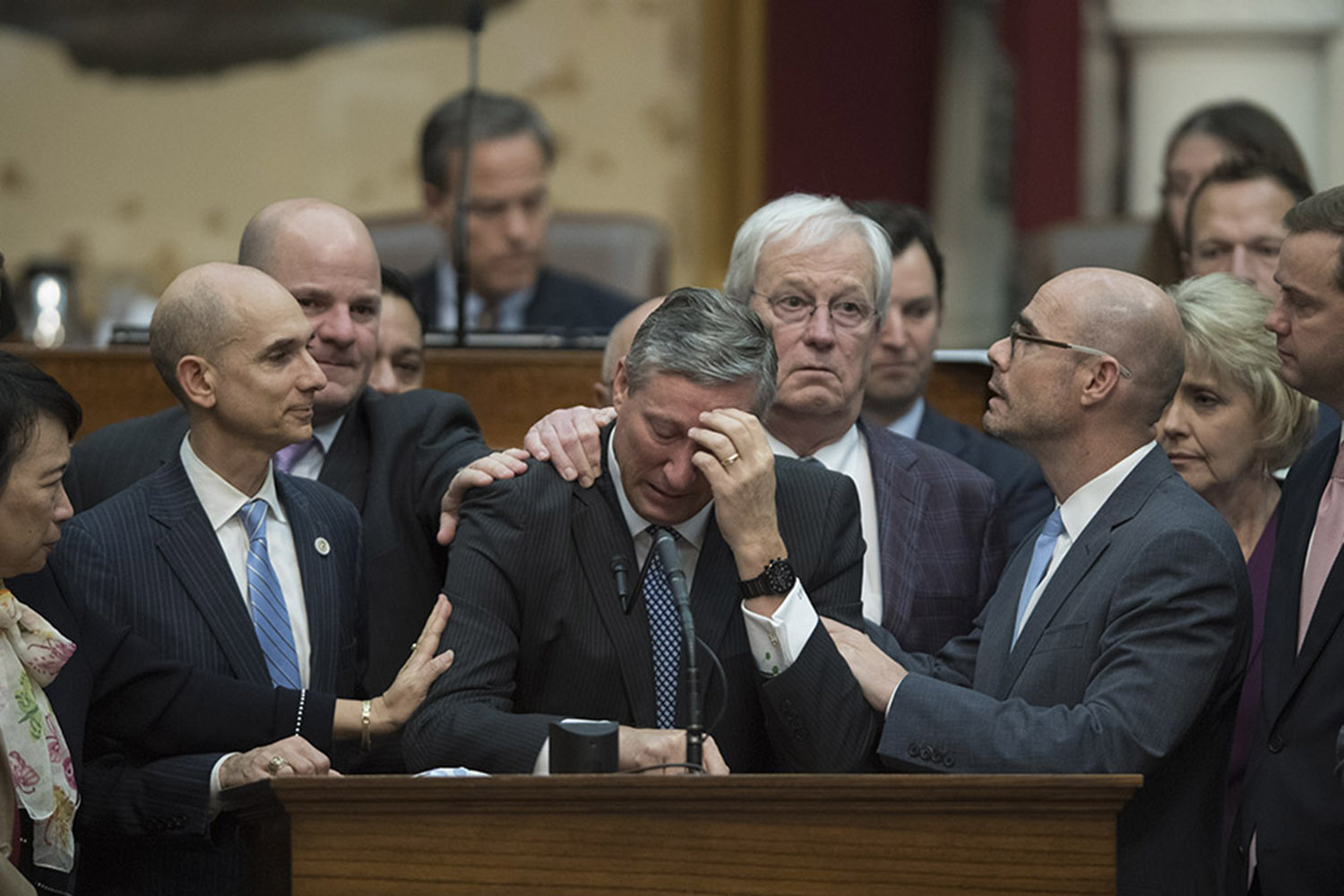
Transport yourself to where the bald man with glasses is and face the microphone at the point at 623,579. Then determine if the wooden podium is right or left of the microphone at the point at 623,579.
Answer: left

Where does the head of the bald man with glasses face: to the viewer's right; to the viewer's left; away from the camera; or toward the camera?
to the viewer's left

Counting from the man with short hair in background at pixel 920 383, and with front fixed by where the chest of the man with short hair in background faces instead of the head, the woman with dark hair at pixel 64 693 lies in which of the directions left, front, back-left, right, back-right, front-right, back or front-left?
front-right

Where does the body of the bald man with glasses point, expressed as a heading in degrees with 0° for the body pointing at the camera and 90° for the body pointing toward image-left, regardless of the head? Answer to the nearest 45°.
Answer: approximately 90°

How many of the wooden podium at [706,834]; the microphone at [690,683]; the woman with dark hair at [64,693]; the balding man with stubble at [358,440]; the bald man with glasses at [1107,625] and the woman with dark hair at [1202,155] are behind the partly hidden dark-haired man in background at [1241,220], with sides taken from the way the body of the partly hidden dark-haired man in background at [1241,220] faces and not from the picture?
1

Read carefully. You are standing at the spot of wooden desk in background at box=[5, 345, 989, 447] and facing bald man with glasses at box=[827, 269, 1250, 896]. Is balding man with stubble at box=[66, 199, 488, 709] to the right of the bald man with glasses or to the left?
right

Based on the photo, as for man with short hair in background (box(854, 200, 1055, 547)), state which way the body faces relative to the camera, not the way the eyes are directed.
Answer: toward the camera

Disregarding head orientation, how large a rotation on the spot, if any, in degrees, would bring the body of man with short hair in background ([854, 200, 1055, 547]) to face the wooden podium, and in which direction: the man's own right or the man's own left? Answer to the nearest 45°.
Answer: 0° — they already face it

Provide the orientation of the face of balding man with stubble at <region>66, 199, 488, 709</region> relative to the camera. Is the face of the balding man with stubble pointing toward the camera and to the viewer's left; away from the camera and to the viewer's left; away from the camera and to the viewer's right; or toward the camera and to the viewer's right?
toward the camera and to the viewer's right

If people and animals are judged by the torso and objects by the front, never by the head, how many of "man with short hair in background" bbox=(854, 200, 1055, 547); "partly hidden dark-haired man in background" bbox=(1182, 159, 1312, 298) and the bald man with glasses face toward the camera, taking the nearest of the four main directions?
2

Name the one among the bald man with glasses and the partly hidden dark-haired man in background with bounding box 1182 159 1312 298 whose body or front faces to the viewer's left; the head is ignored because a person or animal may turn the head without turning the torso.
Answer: the bald man with glasses

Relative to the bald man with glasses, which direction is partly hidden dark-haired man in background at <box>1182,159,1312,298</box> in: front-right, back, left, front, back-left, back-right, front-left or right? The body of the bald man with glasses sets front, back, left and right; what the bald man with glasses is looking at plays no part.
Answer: right

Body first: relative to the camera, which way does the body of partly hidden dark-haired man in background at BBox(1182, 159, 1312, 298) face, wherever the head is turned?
toward the camera
